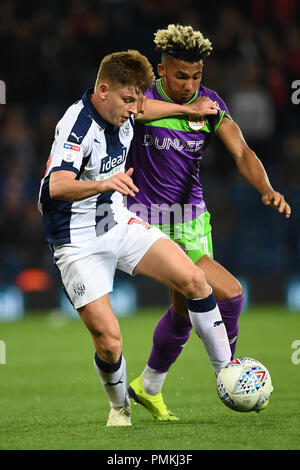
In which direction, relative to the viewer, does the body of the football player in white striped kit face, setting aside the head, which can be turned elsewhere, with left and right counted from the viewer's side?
facing the viewer and to the right of the viewer

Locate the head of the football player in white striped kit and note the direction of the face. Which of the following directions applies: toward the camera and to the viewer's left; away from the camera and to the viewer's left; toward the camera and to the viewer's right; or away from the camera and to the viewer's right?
toward the camera and to the viewer's right

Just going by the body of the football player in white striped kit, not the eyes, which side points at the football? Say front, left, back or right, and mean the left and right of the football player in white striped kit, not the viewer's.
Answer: front
